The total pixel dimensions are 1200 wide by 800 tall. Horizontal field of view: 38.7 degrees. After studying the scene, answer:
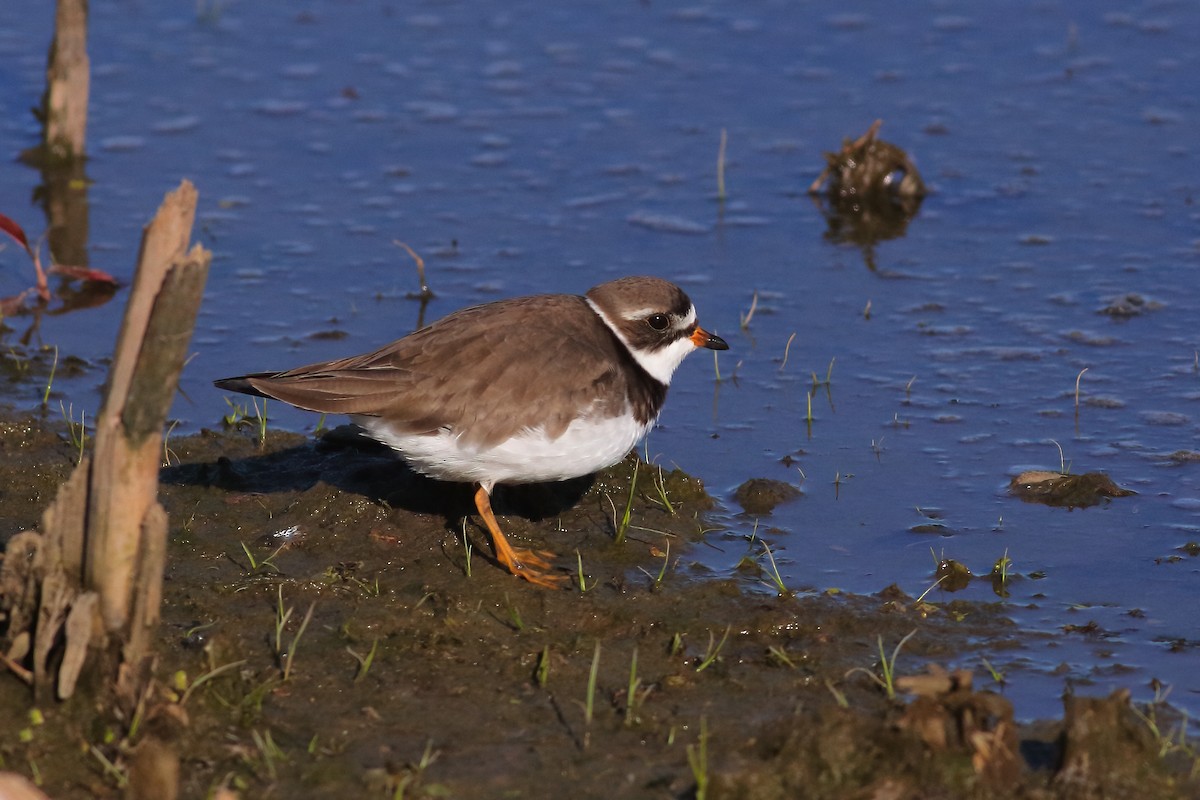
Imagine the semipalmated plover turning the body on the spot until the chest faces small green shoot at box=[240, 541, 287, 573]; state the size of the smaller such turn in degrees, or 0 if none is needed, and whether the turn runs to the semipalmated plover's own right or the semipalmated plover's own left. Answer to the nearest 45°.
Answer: approximately 180°

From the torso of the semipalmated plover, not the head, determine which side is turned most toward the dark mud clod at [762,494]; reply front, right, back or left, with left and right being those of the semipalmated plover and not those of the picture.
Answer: front

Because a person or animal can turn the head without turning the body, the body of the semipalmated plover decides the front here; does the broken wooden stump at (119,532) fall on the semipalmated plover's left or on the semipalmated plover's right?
on the semipalmated plover's right

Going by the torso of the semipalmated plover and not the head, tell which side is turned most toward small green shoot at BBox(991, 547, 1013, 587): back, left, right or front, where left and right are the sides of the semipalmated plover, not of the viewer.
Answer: front

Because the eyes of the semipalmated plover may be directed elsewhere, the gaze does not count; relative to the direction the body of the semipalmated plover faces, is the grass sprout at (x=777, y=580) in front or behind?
in front

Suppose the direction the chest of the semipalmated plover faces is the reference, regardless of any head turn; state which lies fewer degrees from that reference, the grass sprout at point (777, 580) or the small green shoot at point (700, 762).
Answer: the grass sprout

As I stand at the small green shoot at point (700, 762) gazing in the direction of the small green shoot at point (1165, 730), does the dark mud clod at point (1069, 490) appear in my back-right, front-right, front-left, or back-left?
front-left

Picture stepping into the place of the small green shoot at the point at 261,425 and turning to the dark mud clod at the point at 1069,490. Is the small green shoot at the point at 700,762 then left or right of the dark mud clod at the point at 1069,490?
right

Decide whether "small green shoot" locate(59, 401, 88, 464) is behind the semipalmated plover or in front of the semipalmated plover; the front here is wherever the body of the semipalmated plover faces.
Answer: behind

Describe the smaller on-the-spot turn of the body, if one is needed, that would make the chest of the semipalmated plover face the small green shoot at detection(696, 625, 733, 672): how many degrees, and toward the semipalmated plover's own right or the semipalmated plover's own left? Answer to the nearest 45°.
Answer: approximately 45° to the semipalmated plover's own right

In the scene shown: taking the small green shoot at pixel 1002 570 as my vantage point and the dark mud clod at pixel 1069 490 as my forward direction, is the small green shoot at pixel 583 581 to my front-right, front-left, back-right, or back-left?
back-left

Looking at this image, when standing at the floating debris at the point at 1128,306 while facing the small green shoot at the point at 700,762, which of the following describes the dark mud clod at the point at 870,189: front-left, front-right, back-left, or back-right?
back-right

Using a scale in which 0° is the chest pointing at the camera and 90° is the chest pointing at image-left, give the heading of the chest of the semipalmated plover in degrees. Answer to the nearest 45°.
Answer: approximately 270°

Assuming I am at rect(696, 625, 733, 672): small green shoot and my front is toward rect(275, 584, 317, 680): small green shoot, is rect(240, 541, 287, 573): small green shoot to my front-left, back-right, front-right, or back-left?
front-right

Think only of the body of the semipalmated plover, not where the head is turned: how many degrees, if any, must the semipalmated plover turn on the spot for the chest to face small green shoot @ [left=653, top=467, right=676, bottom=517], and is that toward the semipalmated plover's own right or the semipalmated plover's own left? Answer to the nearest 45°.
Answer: approximately 45° to the semipalmated plover's own left

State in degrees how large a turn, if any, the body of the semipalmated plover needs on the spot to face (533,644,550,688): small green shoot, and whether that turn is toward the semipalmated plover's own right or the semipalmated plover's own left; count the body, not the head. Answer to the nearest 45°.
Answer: approximately 90° to the semipalmated plover's own right
